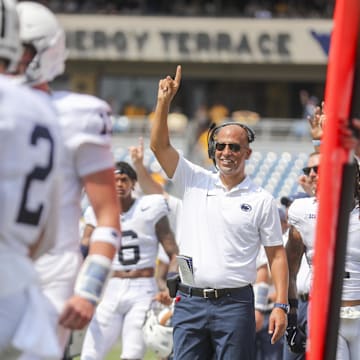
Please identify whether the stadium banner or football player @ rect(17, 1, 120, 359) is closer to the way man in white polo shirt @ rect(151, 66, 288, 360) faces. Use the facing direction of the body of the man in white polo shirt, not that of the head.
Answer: the football player

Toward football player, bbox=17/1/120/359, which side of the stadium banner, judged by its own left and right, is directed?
front

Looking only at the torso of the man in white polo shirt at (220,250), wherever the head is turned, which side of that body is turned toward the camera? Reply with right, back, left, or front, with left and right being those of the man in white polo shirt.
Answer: front

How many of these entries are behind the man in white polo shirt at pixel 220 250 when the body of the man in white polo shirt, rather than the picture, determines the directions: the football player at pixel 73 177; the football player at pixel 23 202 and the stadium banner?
1

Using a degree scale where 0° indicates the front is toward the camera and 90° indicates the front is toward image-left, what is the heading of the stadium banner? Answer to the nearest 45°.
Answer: approximately 0°

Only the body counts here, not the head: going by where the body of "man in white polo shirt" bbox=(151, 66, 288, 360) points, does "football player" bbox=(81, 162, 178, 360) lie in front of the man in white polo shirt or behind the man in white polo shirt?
behind

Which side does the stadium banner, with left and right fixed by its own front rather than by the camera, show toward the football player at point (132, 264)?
front

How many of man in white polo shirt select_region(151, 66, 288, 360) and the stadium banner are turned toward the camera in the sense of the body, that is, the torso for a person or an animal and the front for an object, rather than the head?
2

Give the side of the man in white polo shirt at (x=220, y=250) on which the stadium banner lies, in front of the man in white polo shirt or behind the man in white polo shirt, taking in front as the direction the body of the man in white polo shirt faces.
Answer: behind
